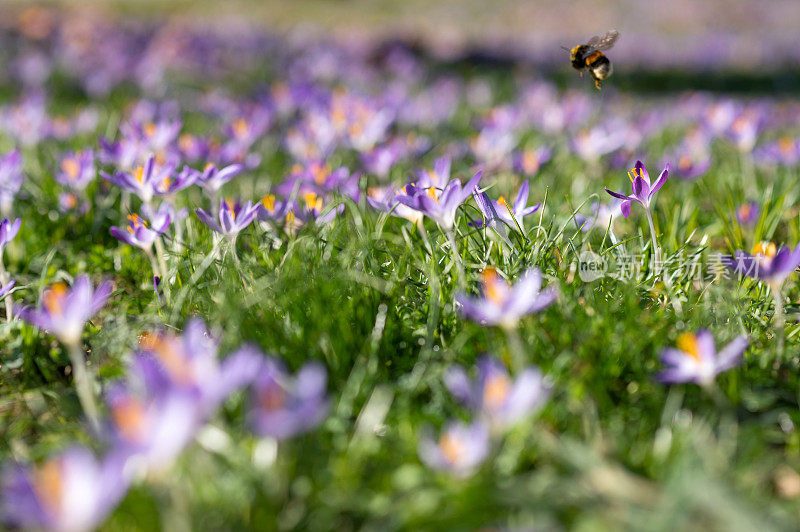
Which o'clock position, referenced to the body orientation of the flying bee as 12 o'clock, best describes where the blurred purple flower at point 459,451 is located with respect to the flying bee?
The blurred purple flower is roughly at 9 o'clock from the flying bee.

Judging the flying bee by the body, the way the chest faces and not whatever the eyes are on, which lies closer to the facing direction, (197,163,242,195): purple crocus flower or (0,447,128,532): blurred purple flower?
the purple crocus flower

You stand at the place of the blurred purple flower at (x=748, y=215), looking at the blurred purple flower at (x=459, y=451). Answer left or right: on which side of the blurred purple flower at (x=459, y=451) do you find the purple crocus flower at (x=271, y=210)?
right

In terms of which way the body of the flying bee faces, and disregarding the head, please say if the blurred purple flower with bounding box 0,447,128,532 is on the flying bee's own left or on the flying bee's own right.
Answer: on the flying bee's own left

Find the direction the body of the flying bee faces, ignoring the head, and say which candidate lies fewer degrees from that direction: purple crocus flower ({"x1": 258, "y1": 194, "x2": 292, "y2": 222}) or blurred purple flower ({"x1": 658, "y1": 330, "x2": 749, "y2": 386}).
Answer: the purple crocus flower

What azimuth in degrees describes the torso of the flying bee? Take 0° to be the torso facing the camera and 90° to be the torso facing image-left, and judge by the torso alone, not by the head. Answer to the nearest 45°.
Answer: approximately 90°

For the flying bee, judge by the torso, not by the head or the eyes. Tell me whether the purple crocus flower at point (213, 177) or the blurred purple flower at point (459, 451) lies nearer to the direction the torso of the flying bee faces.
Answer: the purple crocus flower

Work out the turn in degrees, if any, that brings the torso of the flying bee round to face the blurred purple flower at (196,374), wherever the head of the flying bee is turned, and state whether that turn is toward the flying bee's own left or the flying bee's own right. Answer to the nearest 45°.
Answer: approximately 90° to the flying bee's own left

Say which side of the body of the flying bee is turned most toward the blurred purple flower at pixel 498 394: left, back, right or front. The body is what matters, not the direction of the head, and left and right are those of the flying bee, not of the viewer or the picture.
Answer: left

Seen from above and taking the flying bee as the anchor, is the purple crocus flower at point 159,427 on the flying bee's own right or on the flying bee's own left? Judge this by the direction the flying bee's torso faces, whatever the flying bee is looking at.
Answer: on the flying bee's own left
